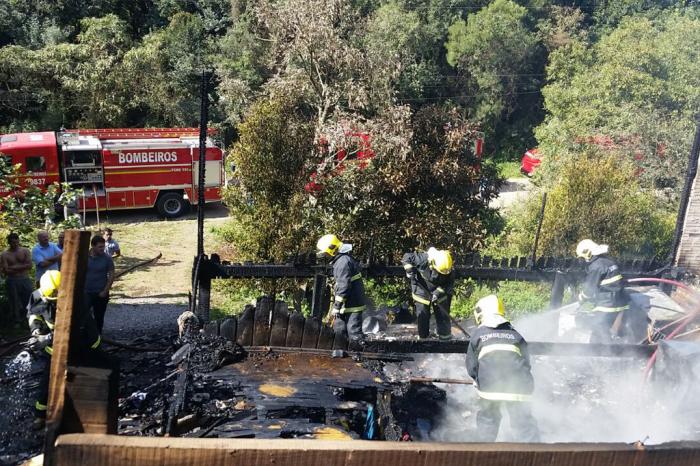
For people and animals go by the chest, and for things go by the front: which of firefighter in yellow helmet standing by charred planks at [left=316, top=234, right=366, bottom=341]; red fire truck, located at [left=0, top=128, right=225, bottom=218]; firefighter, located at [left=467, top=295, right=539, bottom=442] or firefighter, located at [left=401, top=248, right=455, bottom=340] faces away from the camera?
firefighter, located at [left=467, top=295, right=539, bottom=442]

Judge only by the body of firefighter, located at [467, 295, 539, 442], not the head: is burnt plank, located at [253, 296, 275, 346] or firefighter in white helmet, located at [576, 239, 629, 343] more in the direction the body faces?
the firefighter in white helmet

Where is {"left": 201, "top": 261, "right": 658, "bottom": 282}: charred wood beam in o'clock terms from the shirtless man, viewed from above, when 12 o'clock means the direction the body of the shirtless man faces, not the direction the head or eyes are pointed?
The charred wood beam is roughly at 10 o'clock from the shirtless man.

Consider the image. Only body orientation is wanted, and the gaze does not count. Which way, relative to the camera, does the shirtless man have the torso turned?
toward the camera

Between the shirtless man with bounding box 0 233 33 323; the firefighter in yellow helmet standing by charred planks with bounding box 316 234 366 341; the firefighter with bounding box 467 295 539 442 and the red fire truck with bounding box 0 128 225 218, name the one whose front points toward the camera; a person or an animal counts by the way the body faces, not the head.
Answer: the shirtless man

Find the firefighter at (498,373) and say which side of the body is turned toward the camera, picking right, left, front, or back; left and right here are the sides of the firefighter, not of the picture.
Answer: back

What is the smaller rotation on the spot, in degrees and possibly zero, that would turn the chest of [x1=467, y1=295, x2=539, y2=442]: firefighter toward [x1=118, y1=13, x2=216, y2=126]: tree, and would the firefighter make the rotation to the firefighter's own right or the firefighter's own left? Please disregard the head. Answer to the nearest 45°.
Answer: approximately 45° to the firefighter's own left

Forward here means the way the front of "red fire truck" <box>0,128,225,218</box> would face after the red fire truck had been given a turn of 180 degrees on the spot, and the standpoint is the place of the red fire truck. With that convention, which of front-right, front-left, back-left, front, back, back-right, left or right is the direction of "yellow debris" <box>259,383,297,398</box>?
right

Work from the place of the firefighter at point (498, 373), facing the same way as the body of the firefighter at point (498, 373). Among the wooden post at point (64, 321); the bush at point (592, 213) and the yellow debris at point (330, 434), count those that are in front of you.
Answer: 1

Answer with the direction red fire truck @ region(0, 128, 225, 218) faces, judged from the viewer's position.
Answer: facing to the left of the viewer

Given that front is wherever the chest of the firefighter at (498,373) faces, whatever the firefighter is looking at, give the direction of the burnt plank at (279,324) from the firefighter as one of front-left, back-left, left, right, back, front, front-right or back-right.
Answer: left

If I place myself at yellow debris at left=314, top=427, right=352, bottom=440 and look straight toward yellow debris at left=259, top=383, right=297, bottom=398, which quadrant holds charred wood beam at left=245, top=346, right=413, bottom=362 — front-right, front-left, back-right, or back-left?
front-right

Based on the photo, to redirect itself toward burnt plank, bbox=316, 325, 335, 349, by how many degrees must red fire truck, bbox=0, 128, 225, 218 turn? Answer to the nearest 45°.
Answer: approximately 90° to its left

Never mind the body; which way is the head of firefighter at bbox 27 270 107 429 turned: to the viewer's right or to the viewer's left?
to the viewer's right
